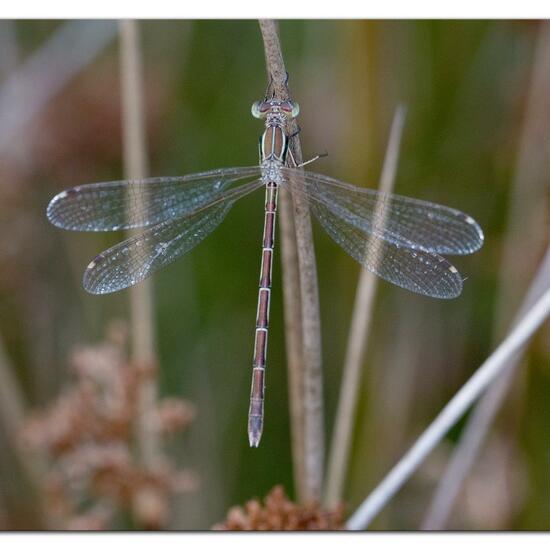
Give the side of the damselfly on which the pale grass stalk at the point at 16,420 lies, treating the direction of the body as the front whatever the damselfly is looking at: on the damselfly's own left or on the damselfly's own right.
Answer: on the damselfly's own left

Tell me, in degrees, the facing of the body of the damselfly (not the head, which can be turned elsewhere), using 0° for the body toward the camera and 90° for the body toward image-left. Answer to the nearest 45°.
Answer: approximately 180°
